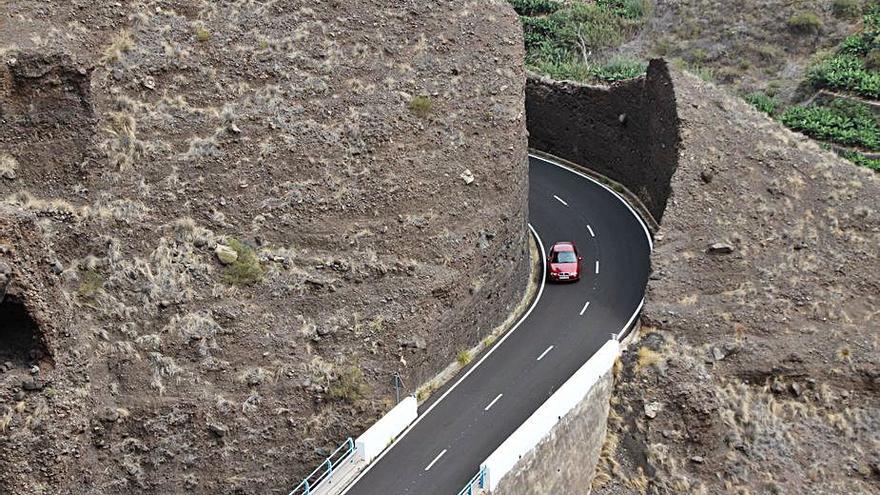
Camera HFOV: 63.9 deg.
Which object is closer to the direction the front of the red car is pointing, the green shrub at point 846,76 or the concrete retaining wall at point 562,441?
the concrete retaining wall

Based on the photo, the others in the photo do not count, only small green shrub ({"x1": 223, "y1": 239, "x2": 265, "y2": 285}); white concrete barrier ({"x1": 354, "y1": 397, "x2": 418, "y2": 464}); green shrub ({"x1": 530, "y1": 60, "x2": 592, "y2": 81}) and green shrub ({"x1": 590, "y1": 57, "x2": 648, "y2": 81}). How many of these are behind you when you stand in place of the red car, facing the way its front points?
2

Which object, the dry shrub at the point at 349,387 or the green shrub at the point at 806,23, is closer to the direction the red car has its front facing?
the dry shrub

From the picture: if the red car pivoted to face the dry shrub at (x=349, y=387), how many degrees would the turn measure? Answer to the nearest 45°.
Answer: approximately 45° to its right

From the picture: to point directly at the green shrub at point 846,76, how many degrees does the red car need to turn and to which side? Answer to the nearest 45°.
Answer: approximately 135° to its left

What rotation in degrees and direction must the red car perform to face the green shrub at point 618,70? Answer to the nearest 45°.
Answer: approximately 180°

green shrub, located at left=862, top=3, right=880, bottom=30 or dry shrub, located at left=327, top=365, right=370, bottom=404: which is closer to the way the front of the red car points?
the dry shrub

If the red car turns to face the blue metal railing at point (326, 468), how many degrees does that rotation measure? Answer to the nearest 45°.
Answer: approximately 45° to its right

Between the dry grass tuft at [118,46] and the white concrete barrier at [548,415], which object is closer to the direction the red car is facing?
the white concrete barrier

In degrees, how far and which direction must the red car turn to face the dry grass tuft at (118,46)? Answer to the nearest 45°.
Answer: approximately 90° to its right
